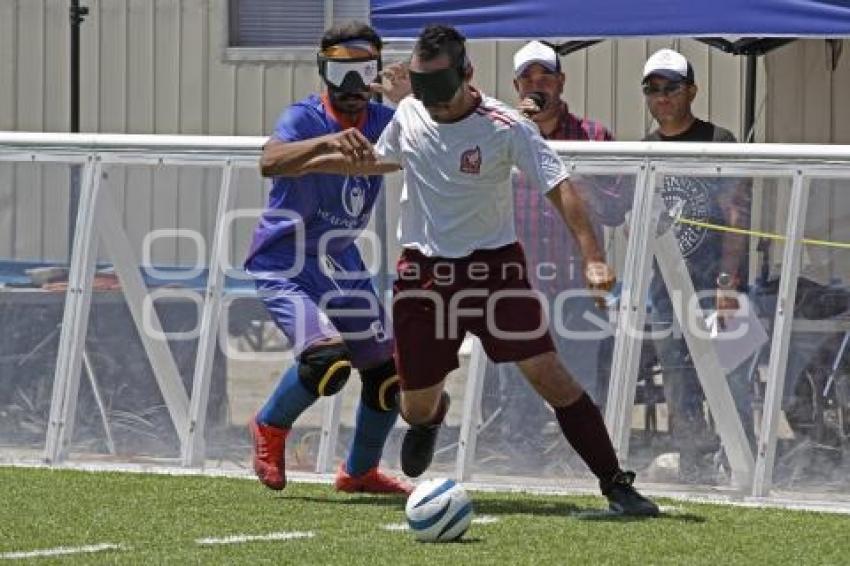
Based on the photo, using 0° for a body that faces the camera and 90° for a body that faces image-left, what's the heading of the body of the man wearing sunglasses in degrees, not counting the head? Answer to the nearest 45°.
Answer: approximately 45°

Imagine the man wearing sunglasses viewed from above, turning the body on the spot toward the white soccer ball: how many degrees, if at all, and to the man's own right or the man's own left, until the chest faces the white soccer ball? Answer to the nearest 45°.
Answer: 0° — they already face it

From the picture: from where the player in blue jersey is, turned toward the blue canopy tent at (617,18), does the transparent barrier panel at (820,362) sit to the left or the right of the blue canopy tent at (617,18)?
right

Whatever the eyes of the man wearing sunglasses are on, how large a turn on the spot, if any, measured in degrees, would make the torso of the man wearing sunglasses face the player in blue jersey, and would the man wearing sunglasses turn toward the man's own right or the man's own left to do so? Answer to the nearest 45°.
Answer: approximately 45° to the man's own right

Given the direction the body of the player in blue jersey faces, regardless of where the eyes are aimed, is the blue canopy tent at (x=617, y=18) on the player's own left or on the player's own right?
on the player's own left

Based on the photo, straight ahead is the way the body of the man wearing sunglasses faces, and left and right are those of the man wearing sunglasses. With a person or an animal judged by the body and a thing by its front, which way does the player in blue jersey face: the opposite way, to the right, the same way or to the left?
to the left

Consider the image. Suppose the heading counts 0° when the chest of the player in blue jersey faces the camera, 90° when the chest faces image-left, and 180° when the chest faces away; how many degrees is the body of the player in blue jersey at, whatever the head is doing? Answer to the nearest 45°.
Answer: approximately 315°

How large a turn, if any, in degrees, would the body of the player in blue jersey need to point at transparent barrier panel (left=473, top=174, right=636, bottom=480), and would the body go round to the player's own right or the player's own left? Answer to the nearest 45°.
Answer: approximately 45° to the player's own left
